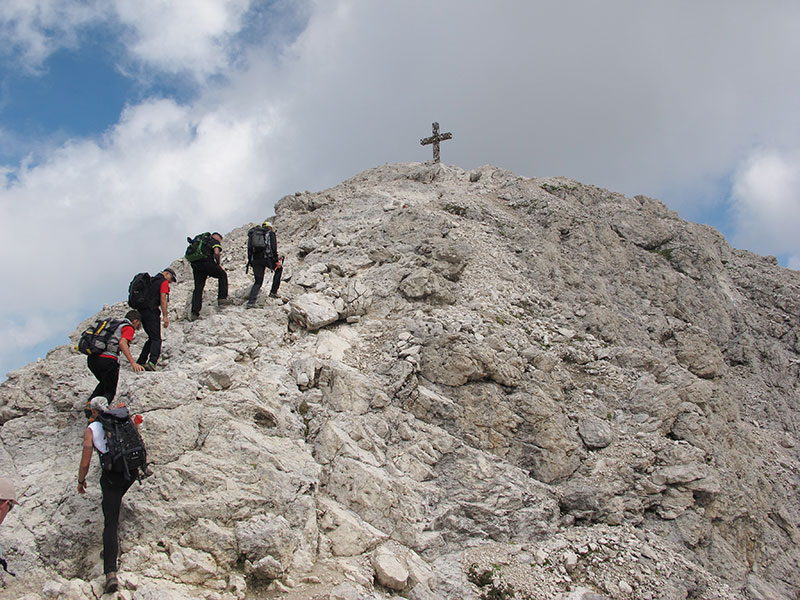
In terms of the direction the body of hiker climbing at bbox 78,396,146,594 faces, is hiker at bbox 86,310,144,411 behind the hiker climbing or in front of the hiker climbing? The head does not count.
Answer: in front

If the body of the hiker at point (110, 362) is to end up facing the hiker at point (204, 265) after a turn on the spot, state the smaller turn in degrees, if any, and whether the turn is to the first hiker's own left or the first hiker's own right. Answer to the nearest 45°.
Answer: approximately 45° to the first hiker's own left

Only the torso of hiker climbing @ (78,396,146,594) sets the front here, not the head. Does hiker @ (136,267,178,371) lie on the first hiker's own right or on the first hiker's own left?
on the first hiker's own right

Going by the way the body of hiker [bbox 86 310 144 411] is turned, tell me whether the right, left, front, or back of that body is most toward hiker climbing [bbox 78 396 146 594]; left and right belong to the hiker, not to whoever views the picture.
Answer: right

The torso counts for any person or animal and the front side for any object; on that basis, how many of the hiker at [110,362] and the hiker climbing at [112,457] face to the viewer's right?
1

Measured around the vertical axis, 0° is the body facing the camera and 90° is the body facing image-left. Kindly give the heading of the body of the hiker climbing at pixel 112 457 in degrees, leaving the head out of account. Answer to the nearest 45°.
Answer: approximately 135°

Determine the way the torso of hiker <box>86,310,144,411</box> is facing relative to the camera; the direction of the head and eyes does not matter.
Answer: to the viewer's right

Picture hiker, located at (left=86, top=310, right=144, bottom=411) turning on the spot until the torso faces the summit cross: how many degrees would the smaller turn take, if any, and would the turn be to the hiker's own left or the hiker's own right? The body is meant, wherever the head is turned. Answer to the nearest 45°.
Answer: approximately 45° to the hiker's own left
